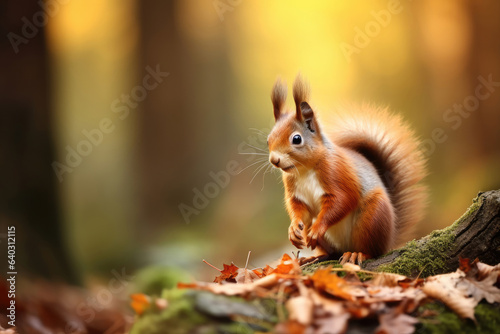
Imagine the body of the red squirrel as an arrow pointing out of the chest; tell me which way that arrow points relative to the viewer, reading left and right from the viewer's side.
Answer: facing the viewer and to the left of the viewer

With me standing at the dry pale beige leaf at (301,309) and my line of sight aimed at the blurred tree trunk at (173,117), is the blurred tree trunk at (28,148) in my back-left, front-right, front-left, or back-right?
front-left

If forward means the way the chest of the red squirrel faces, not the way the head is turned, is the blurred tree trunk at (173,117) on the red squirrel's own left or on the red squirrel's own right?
on the red squirrel's own right

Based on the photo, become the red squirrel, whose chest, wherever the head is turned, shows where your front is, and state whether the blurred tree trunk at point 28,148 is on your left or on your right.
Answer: on your right

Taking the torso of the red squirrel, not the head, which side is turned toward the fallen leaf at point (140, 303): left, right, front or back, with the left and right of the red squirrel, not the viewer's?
front
